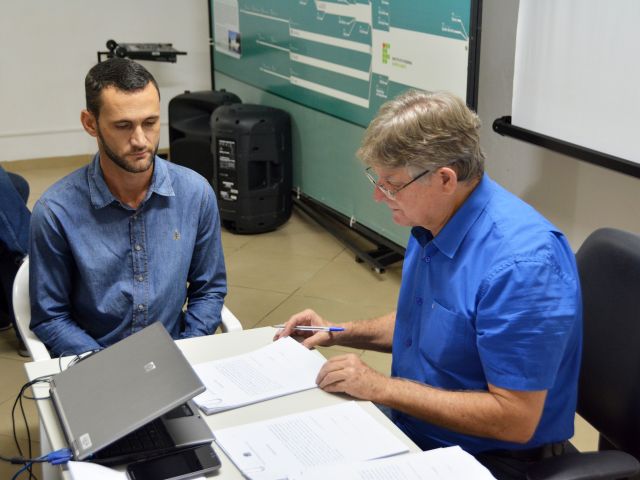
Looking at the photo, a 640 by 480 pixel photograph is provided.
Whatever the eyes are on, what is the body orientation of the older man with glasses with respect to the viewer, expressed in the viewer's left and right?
facing to the left of the viewer

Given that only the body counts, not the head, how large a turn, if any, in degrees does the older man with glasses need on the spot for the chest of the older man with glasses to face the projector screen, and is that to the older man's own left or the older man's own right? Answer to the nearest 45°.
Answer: approximately 90° to the older man's own right

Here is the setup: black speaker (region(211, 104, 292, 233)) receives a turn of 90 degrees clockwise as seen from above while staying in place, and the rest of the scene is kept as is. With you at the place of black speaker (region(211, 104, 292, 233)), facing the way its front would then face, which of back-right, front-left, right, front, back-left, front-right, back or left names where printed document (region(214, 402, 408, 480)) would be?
front-right

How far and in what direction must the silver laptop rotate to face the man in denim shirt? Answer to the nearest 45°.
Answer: approximately 90° to its left

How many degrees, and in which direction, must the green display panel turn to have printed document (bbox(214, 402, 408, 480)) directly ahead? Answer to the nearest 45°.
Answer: approximately 45° to its left

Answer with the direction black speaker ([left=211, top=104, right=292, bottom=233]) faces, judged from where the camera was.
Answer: facing away from the viewer and to the right of the viewer

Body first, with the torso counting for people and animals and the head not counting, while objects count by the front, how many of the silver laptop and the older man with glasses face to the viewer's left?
1
